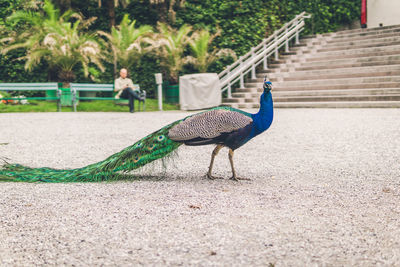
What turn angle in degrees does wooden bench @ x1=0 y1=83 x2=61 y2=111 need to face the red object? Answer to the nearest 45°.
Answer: approximately 90° to its left

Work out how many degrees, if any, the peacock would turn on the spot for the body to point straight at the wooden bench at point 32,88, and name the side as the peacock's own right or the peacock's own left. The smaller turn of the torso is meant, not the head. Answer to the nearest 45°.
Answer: approximately 90° to the peacock's own left

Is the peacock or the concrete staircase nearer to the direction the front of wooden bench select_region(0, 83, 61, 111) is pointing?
the peacock

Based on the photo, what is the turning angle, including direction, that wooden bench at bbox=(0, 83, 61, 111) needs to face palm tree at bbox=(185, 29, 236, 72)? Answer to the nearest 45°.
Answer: approximately 90° to its left

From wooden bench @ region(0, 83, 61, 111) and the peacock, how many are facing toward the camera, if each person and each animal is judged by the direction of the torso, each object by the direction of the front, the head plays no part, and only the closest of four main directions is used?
1

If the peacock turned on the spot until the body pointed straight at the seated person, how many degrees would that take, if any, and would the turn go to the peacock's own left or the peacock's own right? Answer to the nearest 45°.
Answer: approximately 90° to the peacock's own left

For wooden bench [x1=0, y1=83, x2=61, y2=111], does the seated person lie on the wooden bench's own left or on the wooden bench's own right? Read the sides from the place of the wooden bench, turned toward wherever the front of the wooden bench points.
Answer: on the wooden bench's own left

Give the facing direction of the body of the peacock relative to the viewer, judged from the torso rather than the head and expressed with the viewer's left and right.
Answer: facing to the right of the viewer

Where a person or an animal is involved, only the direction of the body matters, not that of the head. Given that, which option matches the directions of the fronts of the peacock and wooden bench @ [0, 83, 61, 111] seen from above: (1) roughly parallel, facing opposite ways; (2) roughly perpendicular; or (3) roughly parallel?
roughly perpendicular

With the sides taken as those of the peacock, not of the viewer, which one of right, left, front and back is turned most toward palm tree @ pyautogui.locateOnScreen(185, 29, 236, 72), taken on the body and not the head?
left

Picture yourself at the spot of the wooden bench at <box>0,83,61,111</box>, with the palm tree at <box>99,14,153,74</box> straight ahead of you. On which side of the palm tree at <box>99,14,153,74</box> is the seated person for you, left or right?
right

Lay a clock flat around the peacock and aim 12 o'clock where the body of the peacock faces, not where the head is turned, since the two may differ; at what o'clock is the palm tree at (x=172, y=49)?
The palm tree is roughly at 9 o'clock from the peacock.

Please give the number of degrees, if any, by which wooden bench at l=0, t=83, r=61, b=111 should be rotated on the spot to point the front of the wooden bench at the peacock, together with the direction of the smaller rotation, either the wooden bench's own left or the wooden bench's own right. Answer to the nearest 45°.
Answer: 0° — it already faces it

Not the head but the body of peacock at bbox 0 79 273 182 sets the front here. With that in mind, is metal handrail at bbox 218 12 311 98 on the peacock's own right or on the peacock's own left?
on the peacock's own left
